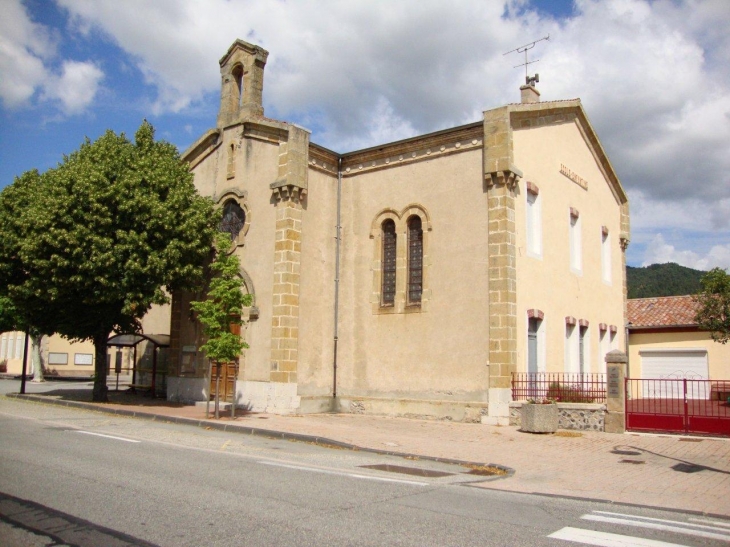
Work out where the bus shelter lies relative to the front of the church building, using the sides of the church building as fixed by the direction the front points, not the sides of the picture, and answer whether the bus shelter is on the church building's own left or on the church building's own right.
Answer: on the church building's own right

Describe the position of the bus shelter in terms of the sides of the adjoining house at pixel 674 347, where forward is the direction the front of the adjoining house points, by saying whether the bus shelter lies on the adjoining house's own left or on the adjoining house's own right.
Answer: on the adjoining house's own right

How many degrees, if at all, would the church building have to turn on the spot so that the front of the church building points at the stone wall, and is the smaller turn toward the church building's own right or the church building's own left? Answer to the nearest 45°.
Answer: approximately 90° to the church building's own left
